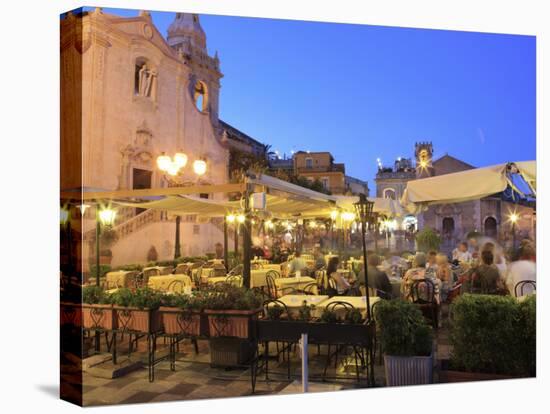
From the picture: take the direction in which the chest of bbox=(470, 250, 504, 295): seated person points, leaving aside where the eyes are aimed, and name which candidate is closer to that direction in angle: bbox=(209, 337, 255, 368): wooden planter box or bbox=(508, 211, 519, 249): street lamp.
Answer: the street lamp

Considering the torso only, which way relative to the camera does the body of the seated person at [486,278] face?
away from the camera

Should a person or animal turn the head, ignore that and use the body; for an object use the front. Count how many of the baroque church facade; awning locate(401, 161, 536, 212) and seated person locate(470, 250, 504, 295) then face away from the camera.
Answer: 1

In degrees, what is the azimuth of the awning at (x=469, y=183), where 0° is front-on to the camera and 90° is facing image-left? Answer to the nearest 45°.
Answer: approximately 45°

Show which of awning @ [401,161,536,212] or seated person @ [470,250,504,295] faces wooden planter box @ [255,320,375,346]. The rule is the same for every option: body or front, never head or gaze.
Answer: the awning

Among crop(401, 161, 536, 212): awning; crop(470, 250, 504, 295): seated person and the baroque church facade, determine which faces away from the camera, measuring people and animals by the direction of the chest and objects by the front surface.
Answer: the seated person

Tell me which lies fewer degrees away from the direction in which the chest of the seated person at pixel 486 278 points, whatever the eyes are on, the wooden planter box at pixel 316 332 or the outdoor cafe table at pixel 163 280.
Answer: the outdoor cafe table

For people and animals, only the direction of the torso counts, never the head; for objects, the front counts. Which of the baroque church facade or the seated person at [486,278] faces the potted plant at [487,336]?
the baroque church facade

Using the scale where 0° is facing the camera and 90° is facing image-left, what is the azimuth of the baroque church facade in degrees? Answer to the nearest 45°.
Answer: approximately 315°
